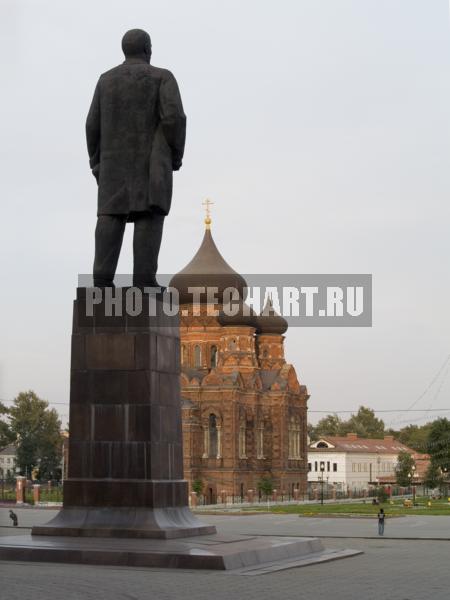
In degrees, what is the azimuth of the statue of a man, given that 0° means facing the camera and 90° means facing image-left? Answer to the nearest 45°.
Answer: approximately 225°
